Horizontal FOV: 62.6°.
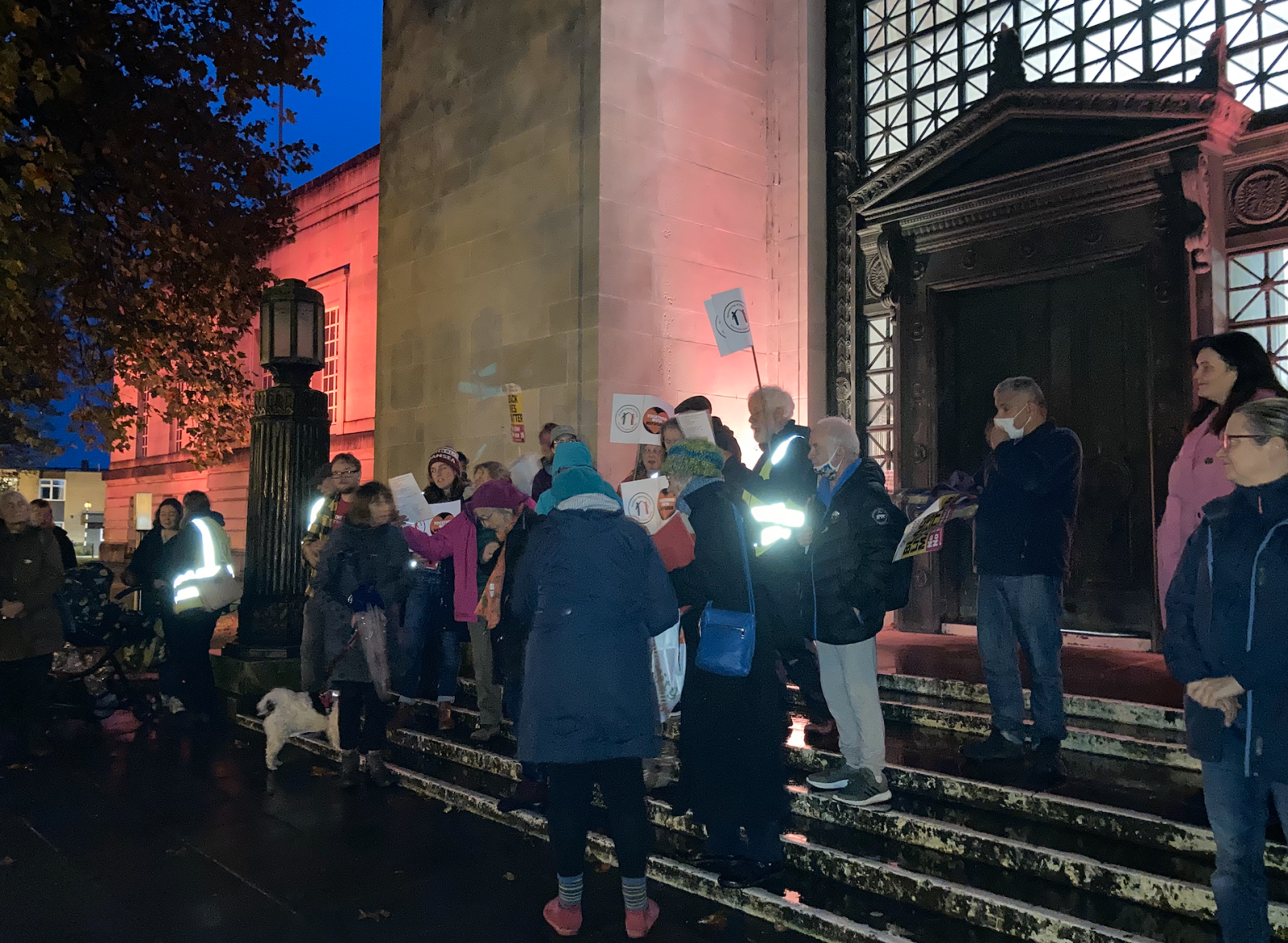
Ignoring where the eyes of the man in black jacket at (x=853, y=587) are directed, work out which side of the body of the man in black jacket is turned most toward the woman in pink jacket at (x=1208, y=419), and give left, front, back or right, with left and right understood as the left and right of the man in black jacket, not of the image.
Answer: back

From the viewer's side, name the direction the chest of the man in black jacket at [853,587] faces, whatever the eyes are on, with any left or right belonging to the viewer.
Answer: facing to the left of the viewer

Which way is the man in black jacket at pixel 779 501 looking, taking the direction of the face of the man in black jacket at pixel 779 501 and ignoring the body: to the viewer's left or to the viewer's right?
to the viewer's left

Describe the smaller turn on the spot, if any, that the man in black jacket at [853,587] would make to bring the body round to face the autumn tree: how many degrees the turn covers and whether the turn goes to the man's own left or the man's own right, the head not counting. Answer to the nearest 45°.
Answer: approximately 45° to the man's own right

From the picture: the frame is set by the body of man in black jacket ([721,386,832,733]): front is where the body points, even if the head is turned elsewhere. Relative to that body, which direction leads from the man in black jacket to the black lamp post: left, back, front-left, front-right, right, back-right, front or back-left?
front-right

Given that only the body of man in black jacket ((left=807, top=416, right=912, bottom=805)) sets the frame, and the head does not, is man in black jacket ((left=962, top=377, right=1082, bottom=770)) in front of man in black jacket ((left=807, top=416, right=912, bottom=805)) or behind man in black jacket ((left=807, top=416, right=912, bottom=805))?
behind

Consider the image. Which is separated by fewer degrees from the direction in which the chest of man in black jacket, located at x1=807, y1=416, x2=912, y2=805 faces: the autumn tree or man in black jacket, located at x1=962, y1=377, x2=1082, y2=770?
the autumn tree

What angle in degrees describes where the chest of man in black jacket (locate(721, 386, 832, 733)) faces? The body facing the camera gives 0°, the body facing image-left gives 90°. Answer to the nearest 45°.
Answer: approximately 90°

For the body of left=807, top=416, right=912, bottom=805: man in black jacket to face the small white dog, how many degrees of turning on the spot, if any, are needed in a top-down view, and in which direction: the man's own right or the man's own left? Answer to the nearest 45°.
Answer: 0° — they already face it

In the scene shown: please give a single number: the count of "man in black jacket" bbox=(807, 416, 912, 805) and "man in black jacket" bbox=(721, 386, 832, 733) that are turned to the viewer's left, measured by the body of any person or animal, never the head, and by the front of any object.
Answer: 2

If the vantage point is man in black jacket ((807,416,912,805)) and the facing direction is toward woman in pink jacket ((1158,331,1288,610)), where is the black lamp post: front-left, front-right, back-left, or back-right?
back-left

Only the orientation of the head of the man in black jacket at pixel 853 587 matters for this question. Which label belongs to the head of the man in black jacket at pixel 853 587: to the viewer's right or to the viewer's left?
to the viewer's left
